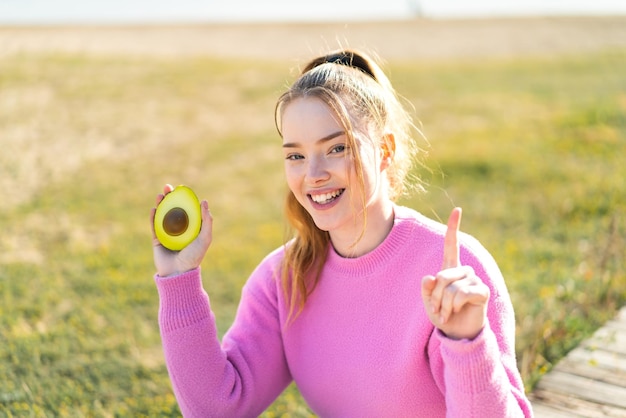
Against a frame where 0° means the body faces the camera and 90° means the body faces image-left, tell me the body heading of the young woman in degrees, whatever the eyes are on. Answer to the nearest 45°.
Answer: approximately 45°
